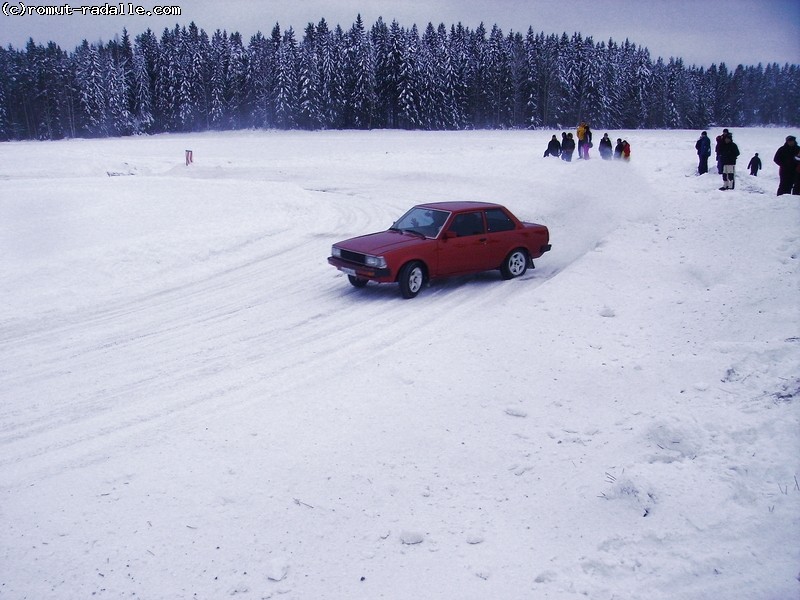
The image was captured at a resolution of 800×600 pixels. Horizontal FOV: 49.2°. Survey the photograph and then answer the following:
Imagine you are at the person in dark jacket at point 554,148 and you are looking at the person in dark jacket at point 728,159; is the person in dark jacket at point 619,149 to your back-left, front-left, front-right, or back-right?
front-left

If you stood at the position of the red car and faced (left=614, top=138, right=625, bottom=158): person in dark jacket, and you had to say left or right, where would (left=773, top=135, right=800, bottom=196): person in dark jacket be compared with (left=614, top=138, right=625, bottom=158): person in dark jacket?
right

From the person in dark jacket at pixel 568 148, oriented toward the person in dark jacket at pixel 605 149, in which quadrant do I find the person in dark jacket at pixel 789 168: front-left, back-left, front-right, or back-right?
front-right

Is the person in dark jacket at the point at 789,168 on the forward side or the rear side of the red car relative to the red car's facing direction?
on the rear side

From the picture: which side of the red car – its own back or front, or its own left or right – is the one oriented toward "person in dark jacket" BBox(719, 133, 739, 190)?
back

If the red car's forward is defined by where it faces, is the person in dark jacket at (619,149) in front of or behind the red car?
behind

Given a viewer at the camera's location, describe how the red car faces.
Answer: facing the viewer and to the left of the viewer

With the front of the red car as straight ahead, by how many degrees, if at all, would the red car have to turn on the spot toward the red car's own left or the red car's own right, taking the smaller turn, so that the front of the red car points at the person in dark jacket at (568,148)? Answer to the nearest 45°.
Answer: approximately 135° to the red car's own right

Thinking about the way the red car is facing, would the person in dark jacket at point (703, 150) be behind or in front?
behind

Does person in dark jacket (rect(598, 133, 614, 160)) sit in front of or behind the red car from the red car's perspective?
behind

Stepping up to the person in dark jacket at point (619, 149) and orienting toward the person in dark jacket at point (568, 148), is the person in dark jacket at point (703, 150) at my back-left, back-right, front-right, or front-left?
back-left

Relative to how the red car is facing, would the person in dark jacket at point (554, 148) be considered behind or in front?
behind
